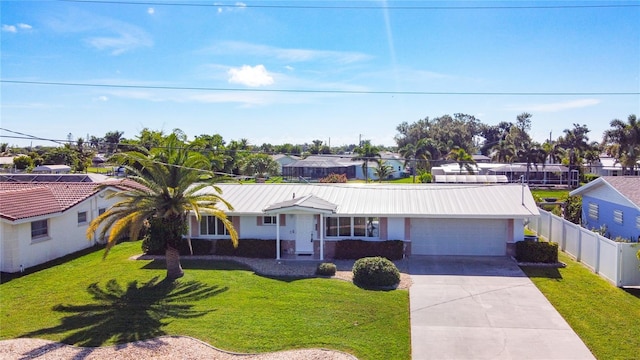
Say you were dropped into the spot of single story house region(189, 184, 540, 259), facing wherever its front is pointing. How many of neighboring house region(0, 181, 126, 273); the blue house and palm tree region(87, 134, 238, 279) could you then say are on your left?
1

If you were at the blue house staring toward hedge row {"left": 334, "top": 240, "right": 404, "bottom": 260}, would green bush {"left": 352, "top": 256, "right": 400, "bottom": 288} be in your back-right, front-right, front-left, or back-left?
front-left

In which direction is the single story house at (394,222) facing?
toward the camera

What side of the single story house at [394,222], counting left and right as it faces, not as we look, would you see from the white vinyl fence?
left

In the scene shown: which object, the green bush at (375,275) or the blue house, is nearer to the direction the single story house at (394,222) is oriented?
the green bush

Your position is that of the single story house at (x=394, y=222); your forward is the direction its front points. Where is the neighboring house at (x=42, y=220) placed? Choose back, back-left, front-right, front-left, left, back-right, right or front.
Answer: right

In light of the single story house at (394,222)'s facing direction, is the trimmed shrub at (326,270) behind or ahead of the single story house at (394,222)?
ahead

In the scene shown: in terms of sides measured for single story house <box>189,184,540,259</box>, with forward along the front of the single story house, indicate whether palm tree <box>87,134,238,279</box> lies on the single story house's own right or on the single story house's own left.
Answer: on the single story house's own right

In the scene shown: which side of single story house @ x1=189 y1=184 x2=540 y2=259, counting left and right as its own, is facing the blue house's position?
left

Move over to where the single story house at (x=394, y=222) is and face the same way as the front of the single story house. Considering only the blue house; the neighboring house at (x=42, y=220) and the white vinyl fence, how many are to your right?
1

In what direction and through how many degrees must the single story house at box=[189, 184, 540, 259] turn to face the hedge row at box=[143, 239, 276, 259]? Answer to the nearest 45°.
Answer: approximately 90° to its right

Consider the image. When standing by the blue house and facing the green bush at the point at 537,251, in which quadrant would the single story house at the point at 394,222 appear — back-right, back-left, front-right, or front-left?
front-right

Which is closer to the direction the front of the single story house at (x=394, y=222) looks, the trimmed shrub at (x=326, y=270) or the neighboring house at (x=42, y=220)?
the trimmed shrub
